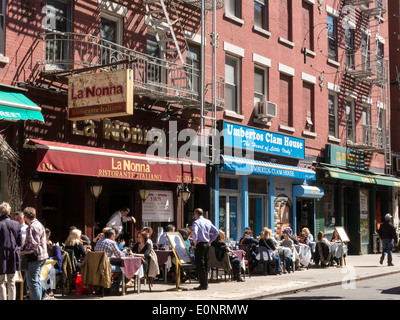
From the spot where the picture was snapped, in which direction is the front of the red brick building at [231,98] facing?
facing the viewer and to the right of the viewer

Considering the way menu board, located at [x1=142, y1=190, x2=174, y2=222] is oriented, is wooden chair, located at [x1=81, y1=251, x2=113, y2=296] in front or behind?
in front

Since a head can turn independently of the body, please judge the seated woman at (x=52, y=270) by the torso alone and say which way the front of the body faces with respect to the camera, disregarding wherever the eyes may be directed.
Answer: to the viewer's left

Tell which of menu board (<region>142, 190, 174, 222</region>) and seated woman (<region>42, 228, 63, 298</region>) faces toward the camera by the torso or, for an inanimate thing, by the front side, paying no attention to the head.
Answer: the menu board

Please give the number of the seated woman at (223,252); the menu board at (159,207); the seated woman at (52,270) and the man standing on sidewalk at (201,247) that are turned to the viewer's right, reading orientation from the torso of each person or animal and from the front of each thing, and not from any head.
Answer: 1

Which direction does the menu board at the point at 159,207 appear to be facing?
toward the camera

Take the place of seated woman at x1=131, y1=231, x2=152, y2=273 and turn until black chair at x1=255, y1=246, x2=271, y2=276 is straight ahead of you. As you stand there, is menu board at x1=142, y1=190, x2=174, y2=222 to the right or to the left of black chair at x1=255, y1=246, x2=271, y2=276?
left

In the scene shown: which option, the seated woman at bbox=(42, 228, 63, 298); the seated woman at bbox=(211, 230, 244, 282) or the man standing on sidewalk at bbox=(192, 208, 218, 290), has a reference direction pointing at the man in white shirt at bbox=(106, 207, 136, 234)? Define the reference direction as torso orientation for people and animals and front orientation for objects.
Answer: the man standing on sidewalk

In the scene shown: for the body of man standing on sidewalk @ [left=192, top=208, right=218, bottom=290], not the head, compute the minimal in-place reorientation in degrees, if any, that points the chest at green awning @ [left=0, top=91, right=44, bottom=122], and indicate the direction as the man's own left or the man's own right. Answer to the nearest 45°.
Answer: approximately 45° to the man's own left
